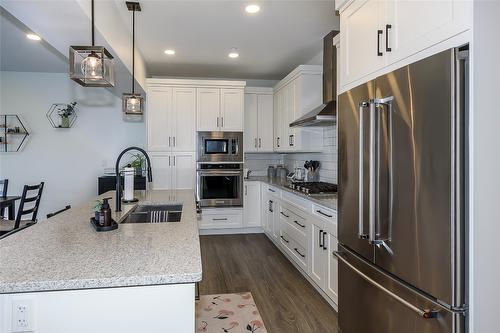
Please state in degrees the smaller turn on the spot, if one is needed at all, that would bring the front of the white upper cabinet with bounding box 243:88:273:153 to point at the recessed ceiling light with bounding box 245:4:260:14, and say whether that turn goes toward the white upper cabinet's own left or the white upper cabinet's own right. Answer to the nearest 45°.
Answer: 0° — it already faces it

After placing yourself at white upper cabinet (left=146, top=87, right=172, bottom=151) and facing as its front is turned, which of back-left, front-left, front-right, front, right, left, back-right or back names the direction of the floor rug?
front

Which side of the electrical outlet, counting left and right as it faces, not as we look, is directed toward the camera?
front

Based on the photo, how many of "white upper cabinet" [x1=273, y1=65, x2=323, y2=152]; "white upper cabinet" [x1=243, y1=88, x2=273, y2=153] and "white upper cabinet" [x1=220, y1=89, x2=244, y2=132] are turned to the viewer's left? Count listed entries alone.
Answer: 1

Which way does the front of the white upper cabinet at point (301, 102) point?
to the viewer's left

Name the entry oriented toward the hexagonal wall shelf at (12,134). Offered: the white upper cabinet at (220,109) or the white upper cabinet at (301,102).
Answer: the white upper cabinet at (301,102)

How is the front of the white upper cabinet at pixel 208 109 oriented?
toward the camera

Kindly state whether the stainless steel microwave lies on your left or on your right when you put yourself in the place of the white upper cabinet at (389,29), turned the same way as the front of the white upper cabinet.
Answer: on your right

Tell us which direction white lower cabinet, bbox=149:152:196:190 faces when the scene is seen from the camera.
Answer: facing the viewer

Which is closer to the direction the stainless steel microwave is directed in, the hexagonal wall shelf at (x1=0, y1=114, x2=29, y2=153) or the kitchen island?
the kitchen island

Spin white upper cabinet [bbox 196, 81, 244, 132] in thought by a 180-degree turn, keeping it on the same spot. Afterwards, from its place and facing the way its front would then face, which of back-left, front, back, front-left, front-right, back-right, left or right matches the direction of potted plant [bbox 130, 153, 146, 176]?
left

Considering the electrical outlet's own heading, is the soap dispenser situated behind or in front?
behind

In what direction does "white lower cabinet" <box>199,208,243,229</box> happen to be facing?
toward the camera
